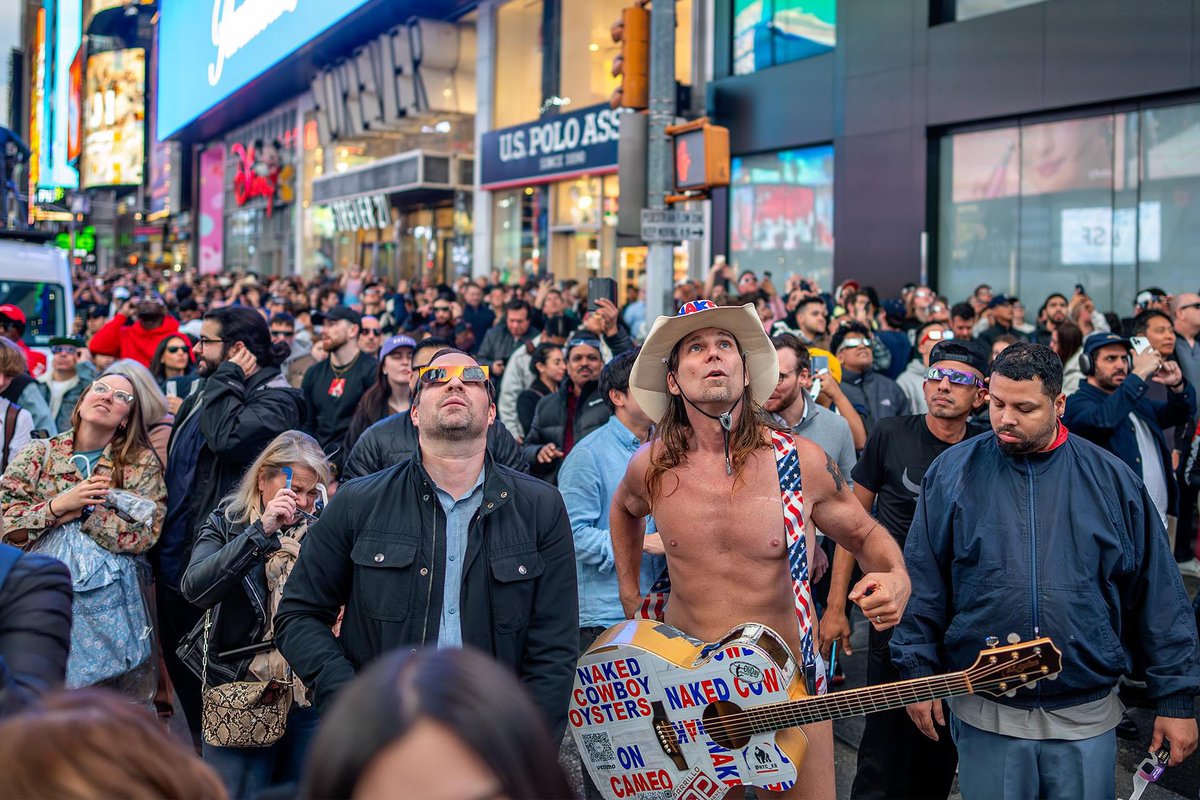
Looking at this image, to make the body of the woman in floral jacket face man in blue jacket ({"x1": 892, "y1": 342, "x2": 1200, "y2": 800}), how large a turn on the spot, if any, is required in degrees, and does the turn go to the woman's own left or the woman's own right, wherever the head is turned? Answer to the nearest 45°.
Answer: approximately 45° to the woman's own left

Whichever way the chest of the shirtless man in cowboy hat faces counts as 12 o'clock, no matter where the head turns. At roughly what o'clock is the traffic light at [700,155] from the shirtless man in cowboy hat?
The traffic light is roughly at 6 o'clock from the shirtless man in cowboy hat.

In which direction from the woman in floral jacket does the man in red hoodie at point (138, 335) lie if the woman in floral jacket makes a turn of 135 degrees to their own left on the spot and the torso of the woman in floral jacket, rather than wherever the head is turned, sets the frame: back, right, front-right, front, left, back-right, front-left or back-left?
front-left

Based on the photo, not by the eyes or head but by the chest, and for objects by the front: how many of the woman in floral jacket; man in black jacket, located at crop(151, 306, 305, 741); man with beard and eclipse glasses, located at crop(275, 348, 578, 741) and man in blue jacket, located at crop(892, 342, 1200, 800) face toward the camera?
3

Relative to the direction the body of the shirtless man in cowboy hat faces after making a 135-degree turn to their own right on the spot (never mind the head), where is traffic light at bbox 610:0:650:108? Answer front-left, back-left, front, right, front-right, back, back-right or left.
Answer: front-right
